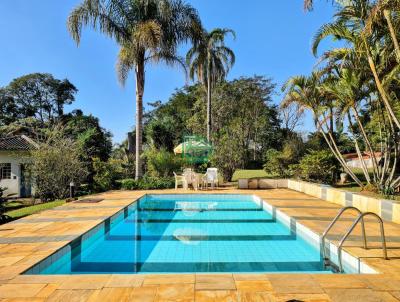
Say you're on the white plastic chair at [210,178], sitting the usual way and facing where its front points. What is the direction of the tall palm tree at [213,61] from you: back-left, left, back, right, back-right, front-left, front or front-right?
back-right

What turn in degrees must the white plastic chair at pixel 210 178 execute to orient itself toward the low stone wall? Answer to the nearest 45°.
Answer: approximately 90° to its left

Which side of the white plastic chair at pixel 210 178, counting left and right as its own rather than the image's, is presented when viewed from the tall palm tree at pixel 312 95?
left

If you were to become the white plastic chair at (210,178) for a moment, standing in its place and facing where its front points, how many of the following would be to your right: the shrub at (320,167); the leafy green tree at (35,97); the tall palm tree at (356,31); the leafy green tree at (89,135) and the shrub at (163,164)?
3

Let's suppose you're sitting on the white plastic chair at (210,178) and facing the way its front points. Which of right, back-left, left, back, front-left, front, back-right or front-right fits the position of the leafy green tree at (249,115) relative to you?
back-right

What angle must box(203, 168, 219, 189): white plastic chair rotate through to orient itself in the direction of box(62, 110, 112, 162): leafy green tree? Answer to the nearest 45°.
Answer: approximately 90° to its right

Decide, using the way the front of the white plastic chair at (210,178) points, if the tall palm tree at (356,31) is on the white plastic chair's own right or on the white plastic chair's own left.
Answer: on the white plastic chair's own left

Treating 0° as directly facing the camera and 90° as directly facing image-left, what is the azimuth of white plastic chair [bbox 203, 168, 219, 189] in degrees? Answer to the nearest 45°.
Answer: approximately 45°

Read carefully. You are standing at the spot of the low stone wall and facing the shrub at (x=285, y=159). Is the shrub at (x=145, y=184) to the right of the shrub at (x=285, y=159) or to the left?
left

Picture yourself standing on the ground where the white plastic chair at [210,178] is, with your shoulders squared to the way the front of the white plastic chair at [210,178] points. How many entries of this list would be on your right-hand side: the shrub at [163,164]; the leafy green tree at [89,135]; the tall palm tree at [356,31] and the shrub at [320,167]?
2
